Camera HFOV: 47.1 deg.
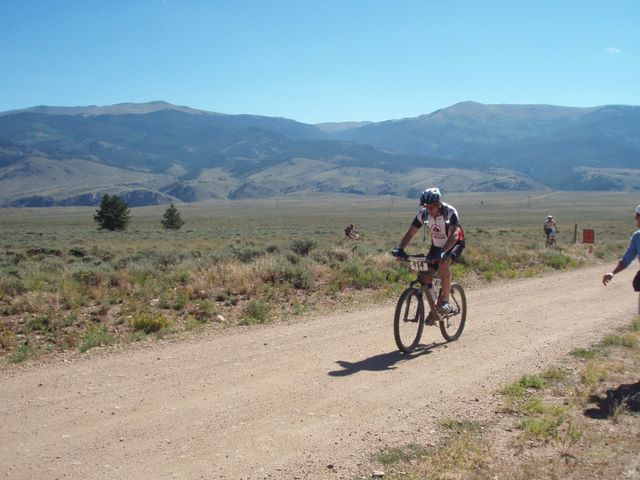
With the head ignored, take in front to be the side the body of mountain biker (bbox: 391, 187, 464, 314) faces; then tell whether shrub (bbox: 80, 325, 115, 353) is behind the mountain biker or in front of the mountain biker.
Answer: in front

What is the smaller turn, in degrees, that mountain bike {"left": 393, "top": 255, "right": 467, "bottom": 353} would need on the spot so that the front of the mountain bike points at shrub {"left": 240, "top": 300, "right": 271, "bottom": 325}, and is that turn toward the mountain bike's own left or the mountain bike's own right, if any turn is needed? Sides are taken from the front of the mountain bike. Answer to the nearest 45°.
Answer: approximately 90° to the mountain bike's own right

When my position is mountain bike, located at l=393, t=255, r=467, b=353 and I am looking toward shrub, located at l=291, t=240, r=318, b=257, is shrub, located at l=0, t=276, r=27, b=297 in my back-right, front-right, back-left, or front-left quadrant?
front-left

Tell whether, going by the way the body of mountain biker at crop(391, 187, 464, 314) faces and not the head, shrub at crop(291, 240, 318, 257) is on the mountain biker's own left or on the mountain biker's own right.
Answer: on the mountain biker's own right

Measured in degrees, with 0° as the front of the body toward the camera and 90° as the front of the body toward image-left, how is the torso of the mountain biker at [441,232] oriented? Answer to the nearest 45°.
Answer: approximately 45°

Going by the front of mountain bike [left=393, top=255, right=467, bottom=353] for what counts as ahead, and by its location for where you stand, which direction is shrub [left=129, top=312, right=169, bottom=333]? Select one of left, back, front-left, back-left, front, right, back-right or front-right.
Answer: front-right

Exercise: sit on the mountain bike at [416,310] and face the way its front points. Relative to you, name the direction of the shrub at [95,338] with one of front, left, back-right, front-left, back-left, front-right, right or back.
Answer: front-right

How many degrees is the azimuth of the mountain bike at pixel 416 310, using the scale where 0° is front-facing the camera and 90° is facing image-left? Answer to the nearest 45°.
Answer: approximately 45°

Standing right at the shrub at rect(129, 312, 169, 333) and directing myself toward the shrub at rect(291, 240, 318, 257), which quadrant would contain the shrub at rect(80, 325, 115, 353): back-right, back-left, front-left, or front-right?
back-left
